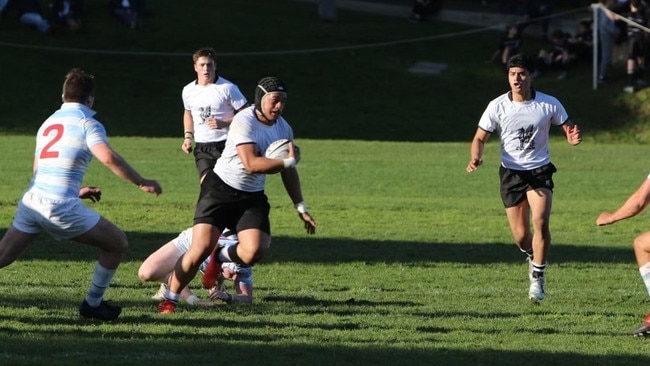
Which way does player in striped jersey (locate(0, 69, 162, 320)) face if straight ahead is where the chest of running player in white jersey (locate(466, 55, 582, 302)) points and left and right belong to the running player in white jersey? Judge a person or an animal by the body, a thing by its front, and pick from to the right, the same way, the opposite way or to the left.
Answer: the opposite way

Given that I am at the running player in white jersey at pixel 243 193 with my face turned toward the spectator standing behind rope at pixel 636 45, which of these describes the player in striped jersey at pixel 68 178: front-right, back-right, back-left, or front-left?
back-left

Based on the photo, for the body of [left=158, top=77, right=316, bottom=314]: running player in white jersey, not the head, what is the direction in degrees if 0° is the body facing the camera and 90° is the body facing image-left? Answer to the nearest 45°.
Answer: approximately 315°

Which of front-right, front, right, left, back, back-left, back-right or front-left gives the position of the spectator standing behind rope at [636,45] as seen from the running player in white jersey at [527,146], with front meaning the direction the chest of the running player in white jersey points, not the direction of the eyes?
back

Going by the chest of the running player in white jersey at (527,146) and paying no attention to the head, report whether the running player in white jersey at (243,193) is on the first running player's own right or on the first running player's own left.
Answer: on the first running player's own right

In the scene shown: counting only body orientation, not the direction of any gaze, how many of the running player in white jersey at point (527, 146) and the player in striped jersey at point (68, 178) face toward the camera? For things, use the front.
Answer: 1

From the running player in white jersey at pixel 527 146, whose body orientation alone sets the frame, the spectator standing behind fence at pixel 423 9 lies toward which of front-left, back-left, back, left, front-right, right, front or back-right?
back

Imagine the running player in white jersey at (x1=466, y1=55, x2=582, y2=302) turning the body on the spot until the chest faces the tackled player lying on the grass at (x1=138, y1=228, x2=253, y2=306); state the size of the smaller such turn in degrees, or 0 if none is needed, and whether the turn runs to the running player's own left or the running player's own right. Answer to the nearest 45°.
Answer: approximately 45° to the running player's own right
